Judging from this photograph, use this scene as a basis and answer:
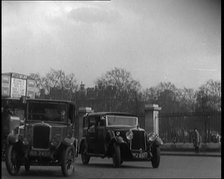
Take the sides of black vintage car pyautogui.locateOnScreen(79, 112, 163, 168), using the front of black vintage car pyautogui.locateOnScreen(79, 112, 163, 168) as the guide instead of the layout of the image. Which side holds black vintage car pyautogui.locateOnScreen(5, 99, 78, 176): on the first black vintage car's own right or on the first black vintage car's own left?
on the first black vintage car's own right

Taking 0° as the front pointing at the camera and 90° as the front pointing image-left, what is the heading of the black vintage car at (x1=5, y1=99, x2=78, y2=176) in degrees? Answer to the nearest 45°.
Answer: approximately 0°

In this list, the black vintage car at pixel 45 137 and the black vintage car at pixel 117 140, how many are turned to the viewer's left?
0

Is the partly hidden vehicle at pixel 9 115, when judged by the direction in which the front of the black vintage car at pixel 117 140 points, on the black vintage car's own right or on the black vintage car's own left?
on the black vintage car's own right

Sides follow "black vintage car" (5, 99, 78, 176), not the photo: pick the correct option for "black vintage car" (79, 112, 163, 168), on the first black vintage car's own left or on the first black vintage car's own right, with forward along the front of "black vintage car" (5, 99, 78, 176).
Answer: on the first black vintage car's own left

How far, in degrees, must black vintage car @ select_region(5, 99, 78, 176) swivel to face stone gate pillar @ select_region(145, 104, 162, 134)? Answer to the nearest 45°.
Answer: approximately 90° to its left

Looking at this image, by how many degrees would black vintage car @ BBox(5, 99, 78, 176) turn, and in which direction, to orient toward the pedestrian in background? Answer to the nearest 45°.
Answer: approximately 90° to its left
